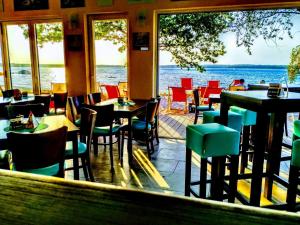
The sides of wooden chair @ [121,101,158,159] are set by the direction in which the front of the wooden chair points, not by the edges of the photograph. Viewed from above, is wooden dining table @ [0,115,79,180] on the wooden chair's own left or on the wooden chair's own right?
on the wooden chair's own left

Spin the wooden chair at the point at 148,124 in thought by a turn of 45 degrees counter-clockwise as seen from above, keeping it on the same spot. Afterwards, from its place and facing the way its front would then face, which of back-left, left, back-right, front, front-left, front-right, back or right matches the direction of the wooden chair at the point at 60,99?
right

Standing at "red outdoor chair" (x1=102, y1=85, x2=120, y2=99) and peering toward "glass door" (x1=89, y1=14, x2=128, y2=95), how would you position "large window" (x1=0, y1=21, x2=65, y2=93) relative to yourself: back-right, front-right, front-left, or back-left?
front-right

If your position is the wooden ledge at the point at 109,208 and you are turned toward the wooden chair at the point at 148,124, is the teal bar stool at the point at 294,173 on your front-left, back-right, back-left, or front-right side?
front-right

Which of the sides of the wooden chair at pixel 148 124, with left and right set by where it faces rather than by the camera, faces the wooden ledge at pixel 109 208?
left

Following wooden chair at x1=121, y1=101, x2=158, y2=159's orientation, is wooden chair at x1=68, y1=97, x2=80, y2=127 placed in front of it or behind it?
in front

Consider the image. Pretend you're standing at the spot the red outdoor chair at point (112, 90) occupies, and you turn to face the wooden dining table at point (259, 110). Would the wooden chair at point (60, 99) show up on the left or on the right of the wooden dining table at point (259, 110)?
right

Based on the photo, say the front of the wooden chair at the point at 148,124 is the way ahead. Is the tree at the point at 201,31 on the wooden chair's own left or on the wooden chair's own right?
on the wooden chair's own right

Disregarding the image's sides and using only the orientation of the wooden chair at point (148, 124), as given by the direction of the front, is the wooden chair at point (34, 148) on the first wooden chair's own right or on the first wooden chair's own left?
on the first wooden chair's own left

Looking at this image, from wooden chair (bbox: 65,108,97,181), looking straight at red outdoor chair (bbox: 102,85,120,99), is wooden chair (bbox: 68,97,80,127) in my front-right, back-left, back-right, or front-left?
front-left

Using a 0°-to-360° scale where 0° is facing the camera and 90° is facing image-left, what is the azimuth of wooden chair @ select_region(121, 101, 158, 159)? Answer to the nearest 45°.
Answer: approximately 90°

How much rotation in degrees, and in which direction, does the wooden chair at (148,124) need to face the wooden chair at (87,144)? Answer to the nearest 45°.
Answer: approximately 45° to its left
